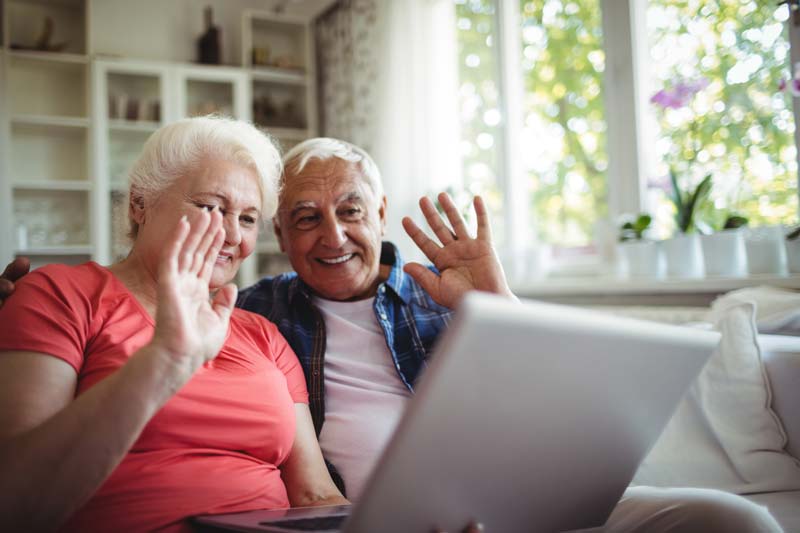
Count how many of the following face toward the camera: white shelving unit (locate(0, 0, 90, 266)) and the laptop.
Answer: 1

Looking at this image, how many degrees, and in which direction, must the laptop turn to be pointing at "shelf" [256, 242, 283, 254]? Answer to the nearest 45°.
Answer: approximately 45° to its right

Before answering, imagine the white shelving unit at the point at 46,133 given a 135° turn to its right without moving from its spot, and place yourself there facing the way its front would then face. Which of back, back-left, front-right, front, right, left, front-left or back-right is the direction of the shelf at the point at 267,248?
back-right

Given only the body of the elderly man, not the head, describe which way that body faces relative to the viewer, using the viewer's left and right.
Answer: facing the viewer

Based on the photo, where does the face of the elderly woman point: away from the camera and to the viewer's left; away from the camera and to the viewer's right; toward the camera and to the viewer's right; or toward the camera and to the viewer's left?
toward the camera and to the viewer's right

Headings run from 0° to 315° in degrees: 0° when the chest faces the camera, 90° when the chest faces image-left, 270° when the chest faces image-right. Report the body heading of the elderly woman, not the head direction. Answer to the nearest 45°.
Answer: approximately 315°

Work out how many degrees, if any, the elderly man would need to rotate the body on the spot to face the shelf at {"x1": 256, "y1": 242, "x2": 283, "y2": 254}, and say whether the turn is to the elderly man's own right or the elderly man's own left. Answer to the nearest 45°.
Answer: approximately 180°

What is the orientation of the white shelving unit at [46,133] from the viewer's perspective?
toward the camera

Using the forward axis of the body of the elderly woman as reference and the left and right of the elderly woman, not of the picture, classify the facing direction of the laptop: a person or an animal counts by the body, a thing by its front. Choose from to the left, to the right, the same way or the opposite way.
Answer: the opposite way

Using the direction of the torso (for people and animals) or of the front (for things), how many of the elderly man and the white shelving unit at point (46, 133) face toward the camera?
2
